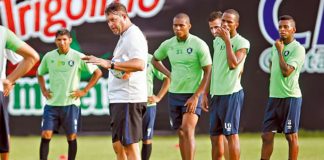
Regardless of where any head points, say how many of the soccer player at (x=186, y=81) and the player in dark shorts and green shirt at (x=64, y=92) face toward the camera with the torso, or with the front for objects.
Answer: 2

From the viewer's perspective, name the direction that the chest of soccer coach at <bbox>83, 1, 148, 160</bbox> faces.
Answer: to the viewer's left

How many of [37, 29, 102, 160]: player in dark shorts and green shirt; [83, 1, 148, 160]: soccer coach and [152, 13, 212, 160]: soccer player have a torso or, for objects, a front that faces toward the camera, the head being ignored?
2

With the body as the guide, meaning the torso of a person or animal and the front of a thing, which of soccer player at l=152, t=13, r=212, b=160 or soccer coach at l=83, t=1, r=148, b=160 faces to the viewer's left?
soccer coach at l=83, t=1, r=148, b=160

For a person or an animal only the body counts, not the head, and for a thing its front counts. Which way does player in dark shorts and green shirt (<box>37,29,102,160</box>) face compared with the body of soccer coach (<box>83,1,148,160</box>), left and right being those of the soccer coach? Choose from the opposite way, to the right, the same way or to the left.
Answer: to the left

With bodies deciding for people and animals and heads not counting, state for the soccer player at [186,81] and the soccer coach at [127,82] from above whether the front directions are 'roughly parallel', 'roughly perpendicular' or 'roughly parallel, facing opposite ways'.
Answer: roughly perpendicular
